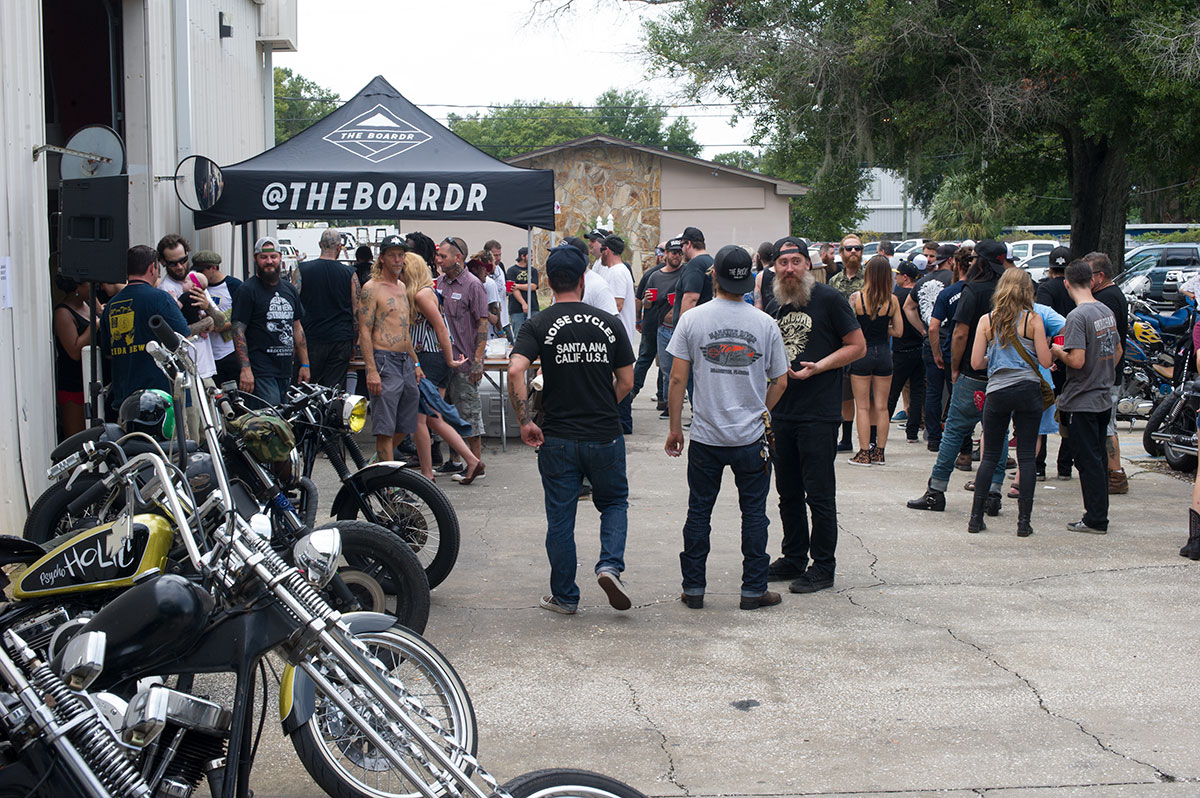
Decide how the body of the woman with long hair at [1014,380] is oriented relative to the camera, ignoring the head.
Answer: away from the camera

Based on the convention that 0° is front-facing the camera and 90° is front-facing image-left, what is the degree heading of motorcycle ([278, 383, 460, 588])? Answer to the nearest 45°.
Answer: approximately 315°

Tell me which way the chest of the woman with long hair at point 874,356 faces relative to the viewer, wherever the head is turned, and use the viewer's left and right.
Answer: facing away from the viewer

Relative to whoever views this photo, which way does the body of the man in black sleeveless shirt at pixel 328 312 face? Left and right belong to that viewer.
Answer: facing away from the viewer

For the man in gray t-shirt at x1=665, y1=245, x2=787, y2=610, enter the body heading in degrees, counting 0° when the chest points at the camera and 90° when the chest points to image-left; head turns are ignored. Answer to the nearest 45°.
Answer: approximately 180°

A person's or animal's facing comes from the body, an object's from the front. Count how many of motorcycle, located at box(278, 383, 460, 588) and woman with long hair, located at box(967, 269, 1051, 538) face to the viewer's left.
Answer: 0

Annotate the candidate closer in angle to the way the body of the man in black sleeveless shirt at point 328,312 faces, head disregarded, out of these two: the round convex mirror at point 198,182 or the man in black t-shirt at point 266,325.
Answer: the round convex mirror

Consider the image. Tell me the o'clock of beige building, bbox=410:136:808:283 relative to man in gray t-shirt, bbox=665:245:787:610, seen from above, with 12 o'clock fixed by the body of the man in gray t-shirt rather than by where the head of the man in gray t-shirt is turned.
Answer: The beige building is roughly at 12 o'clock from the man in gray t-shirt.

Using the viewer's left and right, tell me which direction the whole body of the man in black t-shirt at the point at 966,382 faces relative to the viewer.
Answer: facing away from the viewer and to the left of the viewer

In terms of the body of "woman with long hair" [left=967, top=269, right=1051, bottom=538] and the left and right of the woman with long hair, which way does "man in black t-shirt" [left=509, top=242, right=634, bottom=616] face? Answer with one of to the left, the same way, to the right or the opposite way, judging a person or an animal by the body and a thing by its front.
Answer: the same way

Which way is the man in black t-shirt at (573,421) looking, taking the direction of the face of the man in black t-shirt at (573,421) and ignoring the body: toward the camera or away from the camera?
away from the camera

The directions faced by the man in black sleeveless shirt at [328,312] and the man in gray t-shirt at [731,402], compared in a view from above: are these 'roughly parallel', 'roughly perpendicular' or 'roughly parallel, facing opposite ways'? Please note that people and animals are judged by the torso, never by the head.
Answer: roughly parallel

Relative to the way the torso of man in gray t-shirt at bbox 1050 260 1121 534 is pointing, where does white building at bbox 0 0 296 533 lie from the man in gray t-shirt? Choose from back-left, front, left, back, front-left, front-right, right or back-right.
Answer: front-left

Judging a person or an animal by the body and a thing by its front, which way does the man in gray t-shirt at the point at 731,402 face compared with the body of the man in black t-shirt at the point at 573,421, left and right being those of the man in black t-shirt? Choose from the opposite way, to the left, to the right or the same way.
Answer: the same way

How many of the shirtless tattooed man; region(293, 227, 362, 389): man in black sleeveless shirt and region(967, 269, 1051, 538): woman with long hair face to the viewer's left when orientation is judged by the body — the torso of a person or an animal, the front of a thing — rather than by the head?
0

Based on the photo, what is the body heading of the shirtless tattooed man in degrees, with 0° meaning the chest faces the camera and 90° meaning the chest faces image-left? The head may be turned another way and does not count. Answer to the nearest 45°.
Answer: approximately 315°

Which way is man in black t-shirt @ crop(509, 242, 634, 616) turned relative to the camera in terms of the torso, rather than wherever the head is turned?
away from the camera

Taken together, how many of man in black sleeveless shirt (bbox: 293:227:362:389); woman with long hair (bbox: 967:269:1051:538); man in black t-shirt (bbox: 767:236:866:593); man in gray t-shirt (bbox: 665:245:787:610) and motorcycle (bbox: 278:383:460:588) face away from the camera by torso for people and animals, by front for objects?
3
